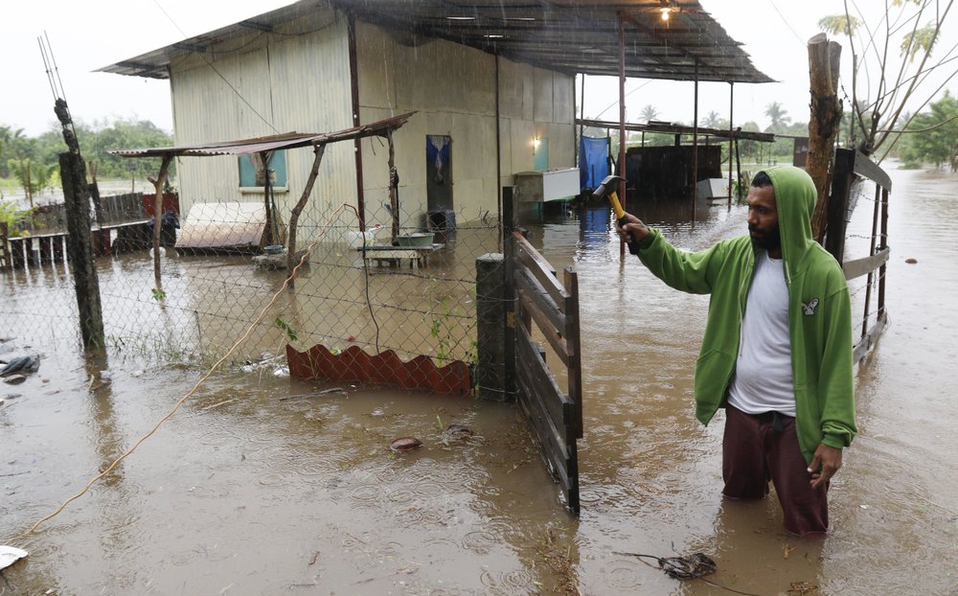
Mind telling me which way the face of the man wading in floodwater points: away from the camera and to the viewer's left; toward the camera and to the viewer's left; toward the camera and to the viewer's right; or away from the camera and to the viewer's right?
toward the camera and to the viewer's left

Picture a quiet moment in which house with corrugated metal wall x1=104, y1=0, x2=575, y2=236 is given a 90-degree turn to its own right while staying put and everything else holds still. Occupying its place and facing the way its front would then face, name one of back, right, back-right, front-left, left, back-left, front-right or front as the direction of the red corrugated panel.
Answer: front-left

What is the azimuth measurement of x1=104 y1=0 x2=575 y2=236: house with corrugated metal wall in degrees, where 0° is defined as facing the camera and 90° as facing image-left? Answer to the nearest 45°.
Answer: approximately 315°

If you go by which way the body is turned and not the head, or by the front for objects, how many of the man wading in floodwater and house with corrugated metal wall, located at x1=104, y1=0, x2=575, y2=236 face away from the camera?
0

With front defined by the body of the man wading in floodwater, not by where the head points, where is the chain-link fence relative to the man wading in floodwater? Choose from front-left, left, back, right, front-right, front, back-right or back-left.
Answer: right

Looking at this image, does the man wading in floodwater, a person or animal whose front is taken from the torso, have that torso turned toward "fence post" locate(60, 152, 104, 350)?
no

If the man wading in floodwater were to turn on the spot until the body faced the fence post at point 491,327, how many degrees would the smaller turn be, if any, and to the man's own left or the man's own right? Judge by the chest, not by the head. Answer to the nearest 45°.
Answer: approximately 90° to the man's own right

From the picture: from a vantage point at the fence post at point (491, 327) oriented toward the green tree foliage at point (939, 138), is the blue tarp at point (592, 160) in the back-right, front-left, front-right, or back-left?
front-left

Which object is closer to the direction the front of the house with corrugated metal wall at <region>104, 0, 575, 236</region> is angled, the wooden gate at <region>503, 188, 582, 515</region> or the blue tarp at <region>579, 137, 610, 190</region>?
the wooden gate

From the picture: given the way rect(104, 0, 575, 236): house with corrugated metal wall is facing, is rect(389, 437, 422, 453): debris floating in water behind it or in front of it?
in front
